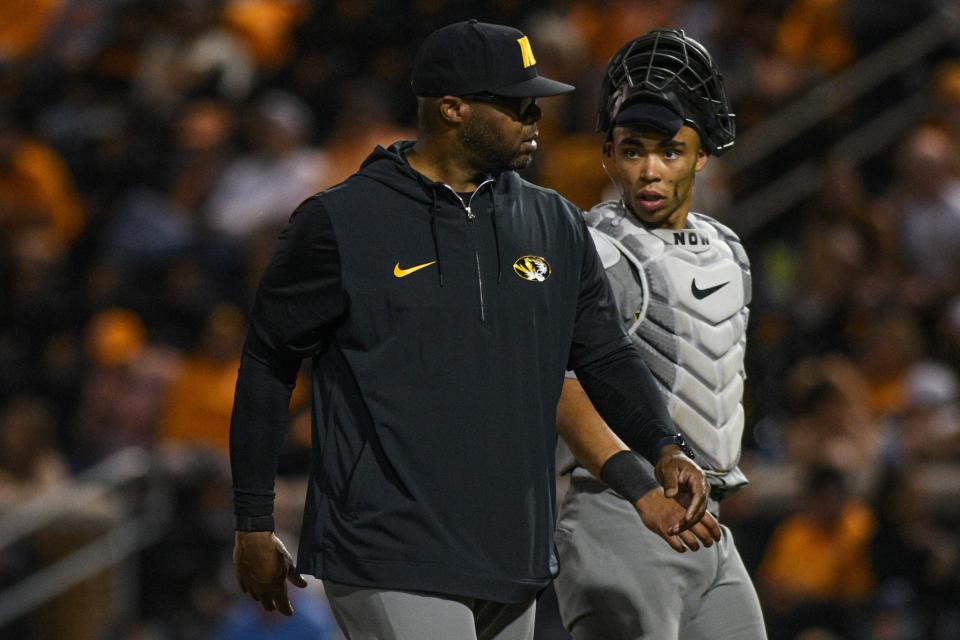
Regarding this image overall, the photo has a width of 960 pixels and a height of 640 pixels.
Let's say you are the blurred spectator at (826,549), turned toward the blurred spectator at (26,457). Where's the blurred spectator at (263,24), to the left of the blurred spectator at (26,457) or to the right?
right

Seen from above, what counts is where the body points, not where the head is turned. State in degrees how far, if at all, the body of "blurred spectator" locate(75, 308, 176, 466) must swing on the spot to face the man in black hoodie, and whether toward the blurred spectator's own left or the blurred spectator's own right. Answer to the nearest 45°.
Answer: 0° — they already face them

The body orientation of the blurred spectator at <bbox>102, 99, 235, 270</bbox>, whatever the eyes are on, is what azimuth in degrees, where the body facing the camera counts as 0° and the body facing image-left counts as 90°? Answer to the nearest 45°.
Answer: approximately 315°

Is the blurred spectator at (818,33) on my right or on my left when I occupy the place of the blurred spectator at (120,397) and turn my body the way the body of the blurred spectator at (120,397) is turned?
on my left

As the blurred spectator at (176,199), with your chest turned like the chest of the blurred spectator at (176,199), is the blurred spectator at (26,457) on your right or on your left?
on your right

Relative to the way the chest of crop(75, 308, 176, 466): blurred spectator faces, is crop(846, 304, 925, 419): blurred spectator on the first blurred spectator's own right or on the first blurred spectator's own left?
on the first blurred spectator's own left

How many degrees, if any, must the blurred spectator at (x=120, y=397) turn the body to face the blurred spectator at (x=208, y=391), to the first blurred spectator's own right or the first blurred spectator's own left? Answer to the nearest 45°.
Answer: approximately 45° to the first blurred spectator's own left

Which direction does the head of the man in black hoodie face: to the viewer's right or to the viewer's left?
to the viewer's right

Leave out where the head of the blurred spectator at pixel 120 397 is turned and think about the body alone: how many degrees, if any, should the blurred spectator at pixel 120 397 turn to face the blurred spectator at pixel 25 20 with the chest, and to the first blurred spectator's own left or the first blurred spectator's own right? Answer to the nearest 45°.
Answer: approximately 180°

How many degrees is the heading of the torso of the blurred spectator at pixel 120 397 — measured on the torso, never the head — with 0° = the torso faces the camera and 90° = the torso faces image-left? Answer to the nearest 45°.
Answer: approximately 0°
